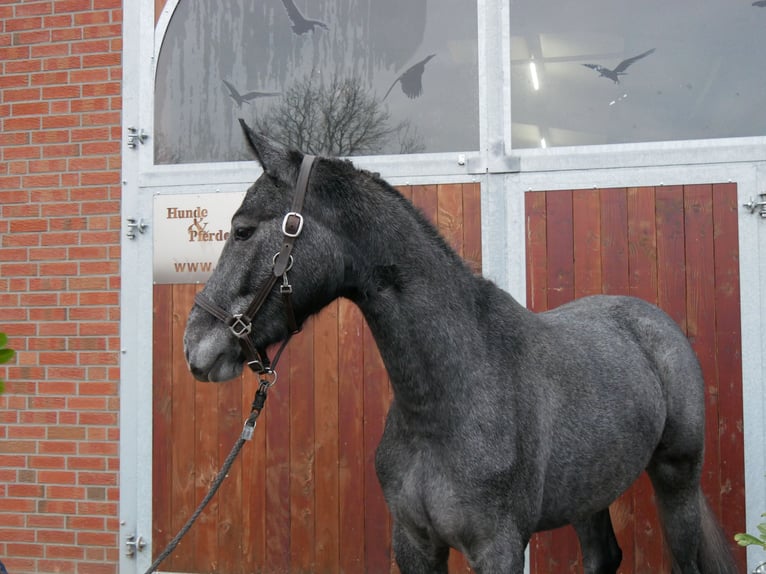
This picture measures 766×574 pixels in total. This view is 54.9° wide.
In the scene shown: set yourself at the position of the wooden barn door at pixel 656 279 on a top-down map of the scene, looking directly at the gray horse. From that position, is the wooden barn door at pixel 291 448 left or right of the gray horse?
right

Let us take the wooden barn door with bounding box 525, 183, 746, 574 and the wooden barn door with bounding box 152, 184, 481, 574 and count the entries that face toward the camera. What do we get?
2

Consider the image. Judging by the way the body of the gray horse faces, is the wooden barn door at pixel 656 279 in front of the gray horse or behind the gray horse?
behind

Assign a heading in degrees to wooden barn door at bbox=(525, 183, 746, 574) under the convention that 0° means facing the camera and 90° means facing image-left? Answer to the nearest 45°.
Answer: approximately 0°

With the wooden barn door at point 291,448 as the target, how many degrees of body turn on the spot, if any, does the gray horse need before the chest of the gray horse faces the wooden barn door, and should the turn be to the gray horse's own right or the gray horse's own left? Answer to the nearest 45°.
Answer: approximately 90° to the gray horse's own right

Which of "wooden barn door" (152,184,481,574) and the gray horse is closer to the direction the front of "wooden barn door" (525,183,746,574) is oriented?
the gray horse

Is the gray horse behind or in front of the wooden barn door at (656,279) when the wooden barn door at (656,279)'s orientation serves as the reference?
in front

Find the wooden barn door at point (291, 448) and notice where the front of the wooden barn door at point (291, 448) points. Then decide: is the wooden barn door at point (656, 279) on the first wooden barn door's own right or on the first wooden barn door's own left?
on the first wooden barn door's own left

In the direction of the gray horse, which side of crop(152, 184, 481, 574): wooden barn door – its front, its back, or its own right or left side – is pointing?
front

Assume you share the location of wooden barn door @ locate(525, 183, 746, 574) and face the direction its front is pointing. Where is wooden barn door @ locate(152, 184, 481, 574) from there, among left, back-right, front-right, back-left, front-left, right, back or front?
right

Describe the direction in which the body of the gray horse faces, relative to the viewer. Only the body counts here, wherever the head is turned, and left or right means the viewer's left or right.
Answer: facing the viewer and to the left of the viewer
